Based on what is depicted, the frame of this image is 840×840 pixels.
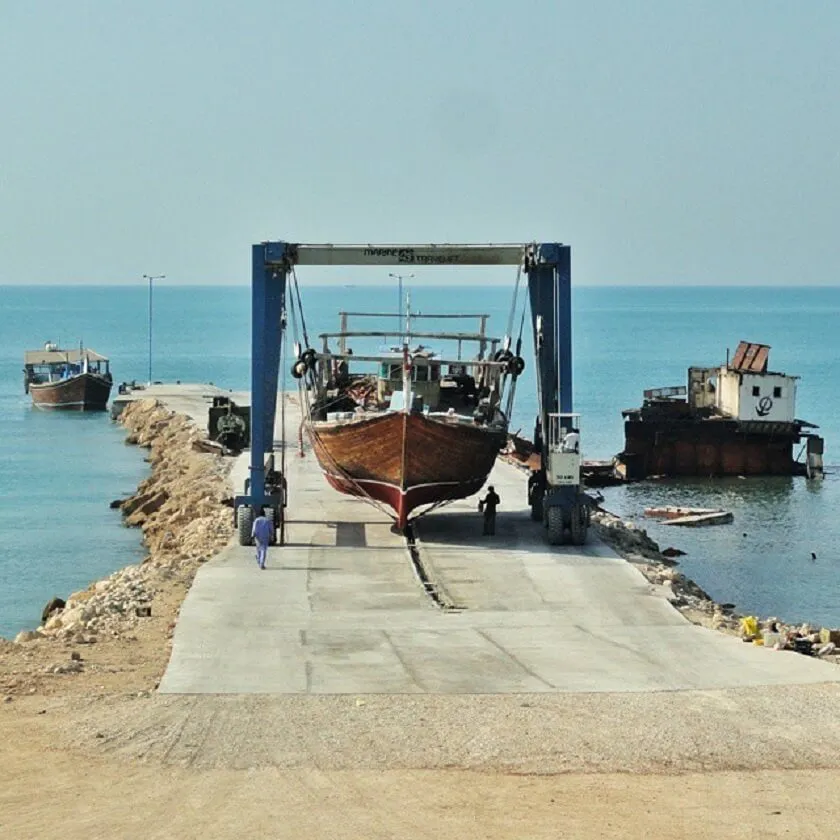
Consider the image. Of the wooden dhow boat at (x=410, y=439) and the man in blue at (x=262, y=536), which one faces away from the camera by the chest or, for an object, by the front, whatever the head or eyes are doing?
the man in blue

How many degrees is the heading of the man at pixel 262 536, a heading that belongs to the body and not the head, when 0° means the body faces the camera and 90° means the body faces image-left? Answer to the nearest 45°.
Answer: approximately 180°

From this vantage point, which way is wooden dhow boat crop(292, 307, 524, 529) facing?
toward the camera

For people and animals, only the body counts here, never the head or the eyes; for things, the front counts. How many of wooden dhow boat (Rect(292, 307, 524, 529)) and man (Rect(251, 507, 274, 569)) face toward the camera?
1

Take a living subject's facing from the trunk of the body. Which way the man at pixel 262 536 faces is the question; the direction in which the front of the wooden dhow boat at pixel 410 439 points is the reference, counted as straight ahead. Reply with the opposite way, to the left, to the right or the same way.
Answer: the opposite way
